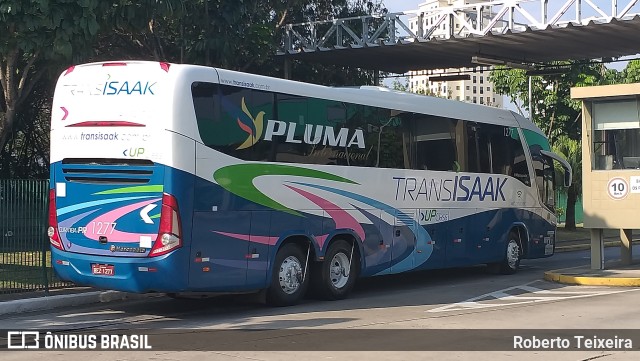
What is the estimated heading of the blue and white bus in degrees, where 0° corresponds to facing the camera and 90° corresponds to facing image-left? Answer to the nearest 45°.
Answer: approximately 225°

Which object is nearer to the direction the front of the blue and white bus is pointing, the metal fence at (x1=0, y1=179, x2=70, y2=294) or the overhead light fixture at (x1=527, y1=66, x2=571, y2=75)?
the overhead light fixture

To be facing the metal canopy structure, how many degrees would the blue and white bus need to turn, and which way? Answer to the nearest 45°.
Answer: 0° — it already faces it

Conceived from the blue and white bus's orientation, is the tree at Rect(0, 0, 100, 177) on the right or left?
on its left

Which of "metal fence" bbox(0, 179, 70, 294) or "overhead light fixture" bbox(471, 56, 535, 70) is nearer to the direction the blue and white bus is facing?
the overhead light fixture

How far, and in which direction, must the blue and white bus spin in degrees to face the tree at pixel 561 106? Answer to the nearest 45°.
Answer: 0° — it already faces it

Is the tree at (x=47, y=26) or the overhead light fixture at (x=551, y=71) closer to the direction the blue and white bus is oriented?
the overhead light fixture

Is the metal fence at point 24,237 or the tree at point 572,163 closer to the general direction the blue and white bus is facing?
the tree
